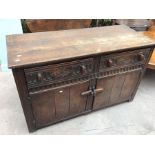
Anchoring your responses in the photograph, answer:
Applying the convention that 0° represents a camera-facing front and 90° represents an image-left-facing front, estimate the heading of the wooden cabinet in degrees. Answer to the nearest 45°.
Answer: approximately 315°

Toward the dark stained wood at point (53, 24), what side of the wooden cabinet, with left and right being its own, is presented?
back
